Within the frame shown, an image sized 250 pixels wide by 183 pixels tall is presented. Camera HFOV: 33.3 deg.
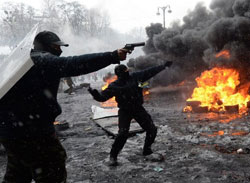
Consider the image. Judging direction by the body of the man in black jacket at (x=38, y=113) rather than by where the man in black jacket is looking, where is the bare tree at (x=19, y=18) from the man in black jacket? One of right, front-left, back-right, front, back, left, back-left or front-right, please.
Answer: left

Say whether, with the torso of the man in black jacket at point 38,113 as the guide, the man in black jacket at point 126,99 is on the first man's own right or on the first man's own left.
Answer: on the first man's own left

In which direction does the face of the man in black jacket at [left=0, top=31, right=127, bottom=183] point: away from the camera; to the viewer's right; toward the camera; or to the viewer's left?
to the viewer's right

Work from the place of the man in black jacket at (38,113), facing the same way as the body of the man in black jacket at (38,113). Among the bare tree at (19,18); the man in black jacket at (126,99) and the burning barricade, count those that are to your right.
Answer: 0

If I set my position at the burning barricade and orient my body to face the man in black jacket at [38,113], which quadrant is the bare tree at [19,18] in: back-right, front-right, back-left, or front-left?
back-right

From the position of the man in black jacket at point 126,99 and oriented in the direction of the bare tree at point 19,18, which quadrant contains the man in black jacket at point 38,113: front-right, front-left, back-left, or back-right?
back-left

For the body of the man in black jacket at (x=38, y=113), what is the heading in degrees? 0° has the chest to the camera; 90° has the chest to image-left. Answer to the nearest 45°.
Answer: approximately 270°
